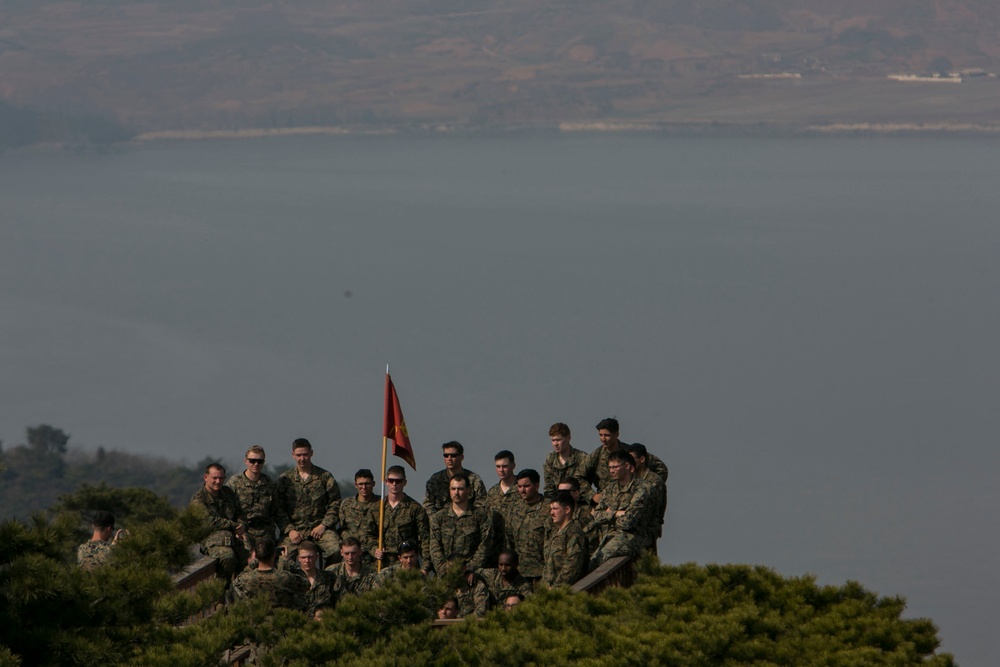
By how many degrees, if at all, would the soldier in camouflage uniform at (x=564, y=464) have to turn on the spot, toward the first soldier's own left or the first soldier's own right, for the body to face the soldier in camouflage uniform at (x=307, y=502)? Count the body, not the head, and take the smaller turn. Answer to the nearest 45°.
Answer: approximately 45° to the first soldier's own right

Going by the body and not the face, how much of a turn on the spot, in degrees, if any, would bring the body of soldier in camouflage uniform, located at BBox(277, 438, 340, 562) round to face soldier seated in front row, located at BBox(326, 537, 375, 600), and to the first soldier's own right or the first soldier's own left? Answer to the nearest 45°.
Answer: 0° — they already face them

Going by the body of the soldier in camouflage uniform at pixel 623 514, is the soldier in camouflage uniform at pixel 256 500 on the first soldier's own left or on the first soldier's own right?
on the first soldier's own right

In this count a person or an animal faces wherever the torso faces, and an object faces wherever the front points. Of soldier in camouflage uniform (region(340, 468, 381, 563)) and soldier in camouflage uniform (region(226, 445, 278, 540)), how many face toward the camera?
2

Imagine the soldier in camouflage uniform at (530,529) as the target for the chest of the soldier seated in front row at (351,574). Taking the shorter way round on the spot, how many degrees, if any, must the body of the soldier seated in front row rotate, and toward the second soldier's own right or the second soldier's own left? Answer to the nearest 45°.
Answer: approximately 135° to the second soldier's own left

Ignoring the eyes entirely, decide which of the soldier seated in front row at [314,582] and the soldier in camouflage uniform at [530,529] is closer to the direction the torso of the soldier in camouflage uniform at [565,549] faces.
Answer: the soldier seated in front row

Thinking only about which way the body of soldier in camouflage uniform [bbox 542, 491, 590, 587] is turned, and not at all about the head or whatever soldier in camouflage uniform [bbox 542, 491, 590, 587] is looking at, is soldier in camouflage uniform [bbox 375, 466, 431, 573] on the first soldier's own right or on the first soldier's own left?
on the first soldier's own right

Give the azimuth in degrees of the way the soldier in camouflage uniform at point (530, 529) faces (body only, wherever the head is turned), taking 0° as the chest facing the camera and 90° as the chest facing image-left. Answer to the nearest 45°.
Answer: approximately 45°
